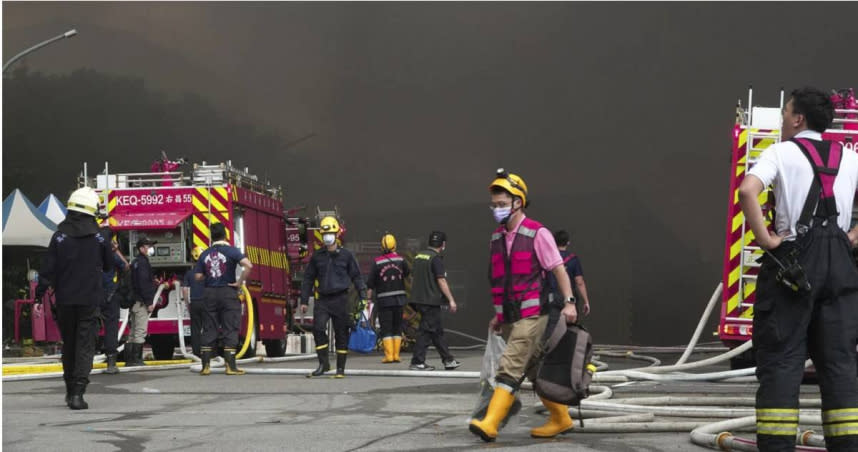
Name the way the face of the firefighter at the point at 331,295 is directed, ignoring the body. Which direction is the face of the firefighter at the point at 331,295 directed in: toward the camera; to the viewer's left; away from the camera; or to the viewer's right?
toward the camera

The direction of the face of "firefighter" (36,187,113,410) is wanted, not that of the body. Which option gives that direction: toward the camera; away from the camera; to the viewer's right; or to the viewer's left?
away from the camera

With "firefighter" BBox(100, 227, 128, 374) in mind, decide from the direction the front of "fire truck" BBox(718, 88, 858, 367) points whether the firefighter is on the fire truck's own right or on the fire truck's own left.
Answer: on the fire truck's own left

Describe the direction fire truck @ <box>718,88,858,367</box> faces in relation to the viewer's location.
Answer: facing away from the viewer

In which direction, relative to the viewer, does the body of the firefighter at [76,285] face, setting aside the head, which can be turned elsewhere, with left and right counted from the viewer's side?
facing away from the viewer

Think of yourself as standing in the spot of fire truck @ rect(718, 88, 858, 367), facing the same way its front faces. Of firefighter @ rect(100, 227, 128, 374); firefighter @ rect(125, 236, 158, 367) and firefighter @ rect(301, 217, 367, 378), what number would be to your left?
3

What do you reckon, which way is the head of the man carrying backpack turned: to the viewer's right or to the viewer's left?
to the viewer's left

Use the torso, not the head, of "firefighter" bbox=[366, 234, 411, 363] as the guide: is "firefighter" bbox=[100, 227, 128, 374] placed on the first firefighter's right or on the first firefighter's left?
on the first firefighter's left

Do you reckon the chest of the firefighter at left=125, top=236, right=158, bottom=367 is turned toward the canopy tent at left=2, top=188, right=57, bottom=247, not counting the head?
no

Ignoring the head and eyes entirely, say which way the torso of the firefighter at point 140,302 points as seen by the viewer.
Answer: to the viewer's right

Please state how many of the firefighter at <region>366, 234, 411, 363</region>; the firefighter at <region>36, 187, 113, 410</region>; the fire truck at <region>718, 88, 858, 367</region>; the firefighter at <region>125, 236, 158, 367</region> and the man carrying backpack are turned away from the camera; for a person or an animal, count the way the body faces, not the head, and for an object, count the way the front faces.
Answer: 3

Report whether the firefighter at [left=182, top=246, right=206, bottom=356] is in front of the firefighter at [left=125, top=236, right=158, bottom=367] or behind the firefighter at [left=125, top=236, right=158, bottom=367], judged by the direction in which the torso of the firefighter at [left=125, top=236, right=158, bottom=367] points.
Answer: in front

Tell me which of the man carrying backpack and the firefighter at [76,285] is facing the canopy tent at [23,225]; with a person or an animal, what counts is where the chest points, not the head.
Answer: the firefighter

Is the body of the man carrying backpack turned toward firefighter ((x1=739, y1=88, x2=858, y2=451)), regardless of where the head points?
no

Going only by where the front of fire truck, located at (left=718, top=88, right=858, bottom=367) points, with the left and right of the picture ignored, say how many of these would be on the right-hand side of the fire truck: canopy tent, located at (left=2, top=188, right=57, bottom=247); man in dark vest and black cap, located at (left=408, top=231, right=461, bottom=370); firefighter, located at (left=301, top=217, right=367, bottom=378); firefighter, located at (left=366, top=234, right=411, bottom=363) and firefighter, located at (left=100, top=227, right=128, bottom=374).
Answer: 0
